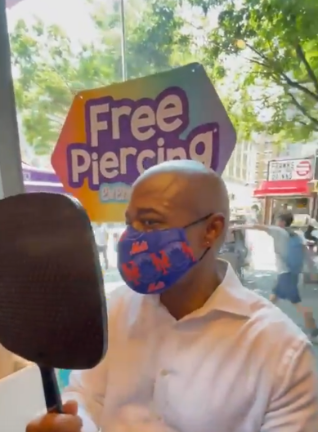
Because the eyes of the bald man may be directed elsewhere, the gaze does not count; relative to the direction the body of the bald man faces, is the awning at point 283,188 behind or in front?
behind

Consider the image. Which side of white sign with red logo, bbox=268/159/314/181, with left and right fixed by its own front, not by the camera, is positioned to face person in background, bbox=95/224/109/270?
right

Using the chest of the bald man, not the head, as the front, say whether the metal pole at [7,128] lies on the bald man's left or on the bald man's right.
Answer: on the bald man's right

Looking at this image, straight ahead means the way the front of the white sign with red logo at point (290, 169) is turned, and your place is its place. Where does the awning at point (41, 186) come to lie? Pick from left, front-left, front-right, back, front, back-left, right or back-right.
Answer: right

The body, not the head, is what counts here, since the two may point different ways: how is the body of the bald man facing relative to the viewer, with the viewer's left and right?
facing the viewer and to the left of the viewer

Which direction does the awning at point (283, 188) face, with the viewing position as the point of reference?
facing the viewer

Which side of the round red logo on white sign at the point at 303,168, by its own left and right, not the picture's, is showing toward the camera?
front

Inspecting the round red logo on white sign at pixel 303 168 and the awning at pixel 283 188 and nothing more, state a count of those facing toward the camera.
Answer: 2

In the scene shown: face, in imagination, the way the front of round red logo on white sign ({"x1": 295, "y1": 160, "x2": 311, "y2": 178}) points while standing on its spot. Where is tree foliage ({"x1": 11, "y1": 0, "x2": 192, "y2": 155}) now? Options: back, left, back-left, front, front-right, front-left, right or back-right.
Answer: right
